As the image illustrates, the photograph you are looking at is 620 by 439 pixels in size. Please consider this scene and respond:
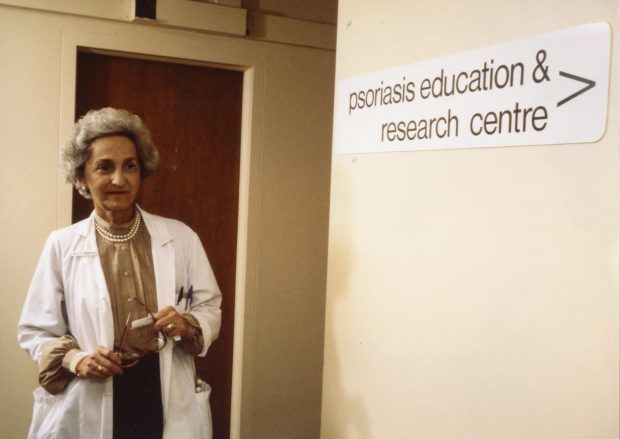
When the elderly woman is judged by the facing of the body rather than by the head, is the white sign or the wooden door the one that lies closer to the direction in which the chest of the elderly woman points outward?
the white sign

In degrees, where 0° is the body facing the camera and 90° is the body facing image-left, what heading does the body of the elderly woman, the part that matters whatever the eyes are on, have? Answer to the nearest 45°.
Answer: approximately 0°

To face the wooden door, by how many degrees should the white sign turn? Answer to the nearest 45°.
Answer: approximately 90° to its right

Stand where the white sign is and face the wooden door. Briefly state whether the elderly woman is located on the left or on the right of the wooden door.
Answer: left

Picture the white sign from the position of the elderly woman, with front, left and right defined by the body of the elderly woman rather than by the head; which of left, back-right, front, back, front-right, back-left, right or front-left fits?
front-left

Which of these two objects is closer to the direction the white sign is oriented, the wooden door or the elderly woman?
the elderly woman

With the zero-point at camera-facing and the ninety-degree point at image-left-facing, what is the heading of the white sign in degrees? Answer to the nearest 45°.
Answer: approximately 45°

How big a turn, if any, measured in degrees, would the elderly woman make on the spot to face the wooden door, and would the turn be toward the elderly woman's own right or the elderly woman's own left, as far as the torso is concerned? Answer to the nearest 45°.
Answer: approximately 180°
